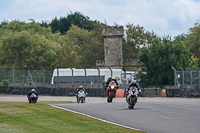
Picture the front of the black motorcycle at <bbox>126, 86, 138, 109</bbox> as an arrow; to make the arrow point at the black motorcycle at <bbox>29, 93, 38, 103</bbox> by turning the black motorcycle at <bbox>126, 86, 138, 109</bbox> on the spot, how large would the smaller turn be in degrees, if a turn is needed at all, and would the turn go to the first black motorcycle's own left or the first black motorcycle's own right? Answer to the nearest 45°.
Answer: approximately 135° to the first black motorcycle's own right

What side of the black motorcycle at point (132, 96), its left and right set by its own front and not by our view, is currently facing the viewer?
front

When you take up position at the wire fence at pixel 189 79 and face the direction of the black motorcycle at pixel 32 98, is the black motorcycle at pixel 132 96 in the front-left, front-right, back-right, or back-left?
front-left

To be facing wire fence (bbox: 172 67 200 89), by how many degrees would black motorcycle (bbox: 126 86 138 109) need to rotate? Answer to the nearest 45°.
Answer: approximately 180°

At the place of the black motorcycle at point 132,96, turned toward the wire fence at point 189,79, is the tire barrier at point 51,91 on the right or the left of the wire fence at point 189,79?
left

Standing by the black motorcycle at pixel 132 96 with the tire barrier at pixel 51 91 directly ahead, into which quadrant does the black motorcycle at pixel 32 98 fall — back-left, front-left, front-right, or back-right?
front-left

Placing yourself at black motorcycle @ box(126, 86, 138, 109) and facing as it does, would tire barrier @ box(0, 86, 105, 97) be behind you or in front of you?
behind
